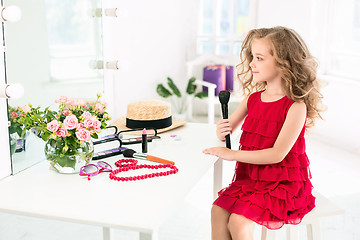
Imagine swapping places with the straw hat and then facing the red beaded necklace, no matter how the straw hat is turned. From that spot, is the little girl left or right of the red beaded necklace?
left

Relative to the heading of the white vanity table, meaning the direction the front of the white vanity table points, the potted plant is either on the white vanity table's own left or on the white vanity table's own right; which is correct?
on the white vanity table's own left

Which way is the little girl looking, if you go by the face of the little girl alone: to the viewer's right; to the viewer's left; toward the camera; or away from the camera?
to the viewer's left

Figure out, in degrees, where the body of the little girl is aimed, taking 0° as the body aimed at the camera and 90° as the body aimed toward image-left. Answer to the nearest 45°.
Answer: approximately 45°

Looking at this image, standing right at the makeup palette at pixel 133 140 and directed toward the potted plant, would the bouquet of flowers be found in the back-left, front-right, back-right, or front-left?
back-left
